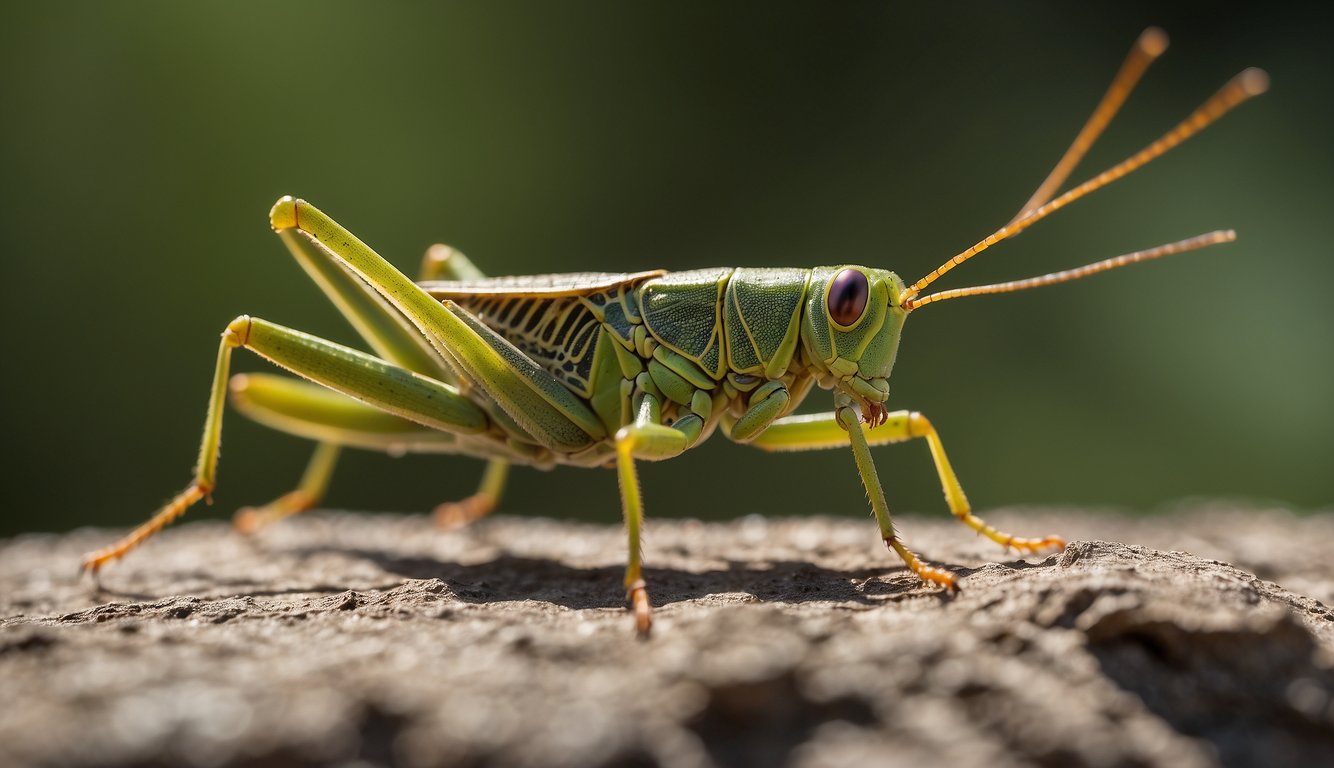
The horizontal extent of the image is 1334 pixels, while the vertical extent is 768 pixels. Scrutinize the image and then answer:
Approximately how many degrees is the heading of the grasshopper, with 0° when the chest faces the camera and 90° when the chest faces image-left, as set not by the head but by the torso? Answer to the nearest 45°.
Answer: approximately 270°
